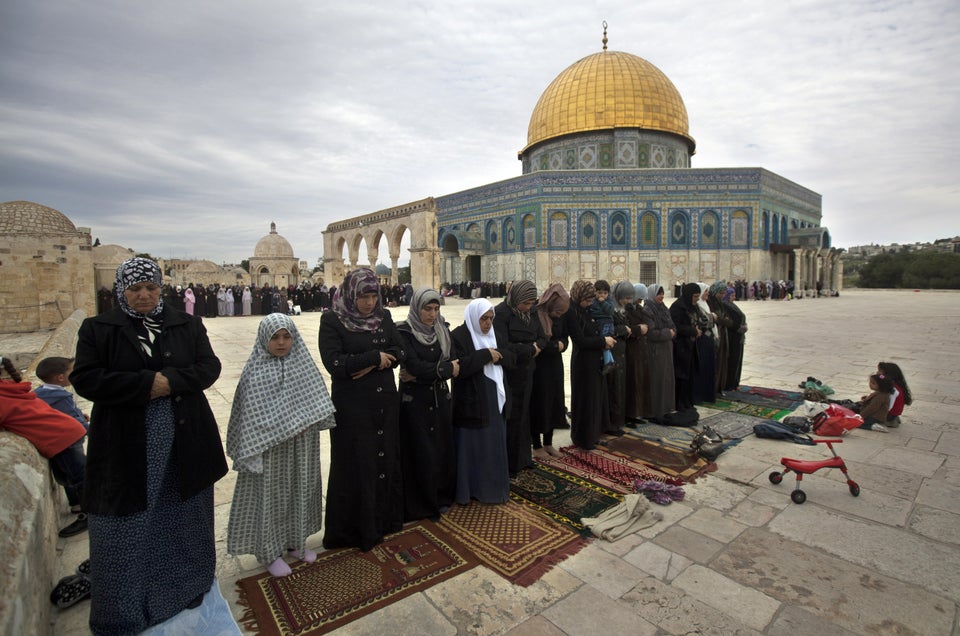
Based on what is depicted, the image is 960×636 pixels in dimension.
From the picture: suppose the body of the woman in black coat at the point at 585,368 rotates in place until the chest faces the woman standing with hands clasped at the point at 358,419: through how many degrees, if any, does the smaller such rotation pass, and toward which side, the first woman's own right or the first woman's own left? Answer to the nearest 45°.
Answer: approximately 135° to the first woman's own right

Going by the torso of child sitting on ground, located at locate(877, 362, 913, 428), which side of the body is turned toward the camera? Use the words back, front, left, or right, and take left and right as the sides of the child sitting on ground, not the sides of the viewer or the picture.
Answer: left

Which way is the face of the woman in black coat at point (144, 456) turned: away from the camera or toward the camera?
toward the camera

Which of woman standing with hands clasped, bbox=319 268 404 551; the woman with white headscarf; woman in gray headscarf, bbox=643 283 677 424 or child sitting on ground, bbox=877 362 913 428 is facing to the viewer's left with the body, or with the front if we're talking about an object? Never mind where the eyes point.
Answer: the child sitting on ground

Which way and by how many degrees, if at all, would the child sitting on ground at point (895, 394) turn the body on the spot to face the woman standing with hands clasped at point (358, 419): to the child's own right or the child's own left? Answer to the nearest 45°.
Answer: approximately 45° to the child's own left

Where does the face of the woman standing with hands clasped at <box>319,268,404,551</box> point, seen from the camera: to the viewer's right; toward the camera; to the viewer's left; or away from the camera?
toward the camera

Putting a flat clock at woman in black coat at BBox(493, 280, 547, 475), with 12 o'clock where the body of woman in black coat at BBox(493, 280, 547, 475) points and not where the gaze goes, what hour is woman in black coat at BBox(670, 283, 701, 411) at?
woman in black coat at BBox(670, 283, 701, 411) is roughly at 9 o'clock from woman in black coat at BBox(493, 280, 547, 475).

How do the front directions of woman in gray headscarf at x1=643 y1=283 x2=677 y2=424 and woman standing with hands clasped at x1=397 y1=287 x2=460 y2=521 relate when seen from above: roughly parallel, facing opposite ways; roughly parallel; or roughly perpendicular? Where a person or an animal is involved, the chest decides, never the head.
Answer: roughly parallel

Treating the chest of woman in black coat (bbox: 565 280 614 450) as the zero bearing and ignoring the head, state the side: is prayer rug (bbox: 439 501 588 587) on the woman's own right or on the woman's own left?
on the woman's own right

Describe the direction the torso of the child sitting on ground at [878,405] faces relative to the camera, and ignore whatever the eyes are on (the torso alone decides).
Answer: to the viewer's left
